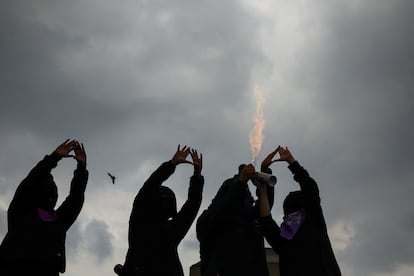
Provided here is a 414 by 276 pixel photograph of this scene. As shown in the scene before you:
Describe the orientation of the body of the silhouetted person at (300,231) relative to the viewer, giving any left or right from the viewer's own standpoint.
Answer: facing the viewer and to the left of the viewer

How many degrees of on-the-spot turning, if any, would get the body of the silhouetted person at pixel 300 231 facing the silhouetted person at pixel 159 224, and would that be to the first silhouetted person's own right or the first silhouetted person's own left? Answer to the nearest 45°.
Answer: approximately 45° to the first silhouetted person's own right

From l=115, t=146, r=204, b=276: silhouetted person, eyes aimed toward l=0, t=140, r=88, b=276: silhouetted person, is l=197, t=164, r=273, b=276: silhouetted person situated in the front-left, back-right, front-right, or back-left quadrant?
back-left

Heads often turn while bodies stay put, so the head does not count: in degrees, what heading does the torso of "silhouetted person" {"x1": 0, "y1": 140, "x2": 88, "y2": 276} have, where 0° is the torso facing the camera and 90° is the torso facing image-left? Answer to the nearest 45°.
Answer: approximately 315°

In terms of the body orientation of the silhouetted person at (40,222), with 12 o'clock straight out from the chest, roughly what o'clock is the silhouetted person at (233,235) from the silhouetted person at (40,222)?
the silhouetted person at (233,235) is roughly at 11 o'clock from the silhouetted person at (40,222).
